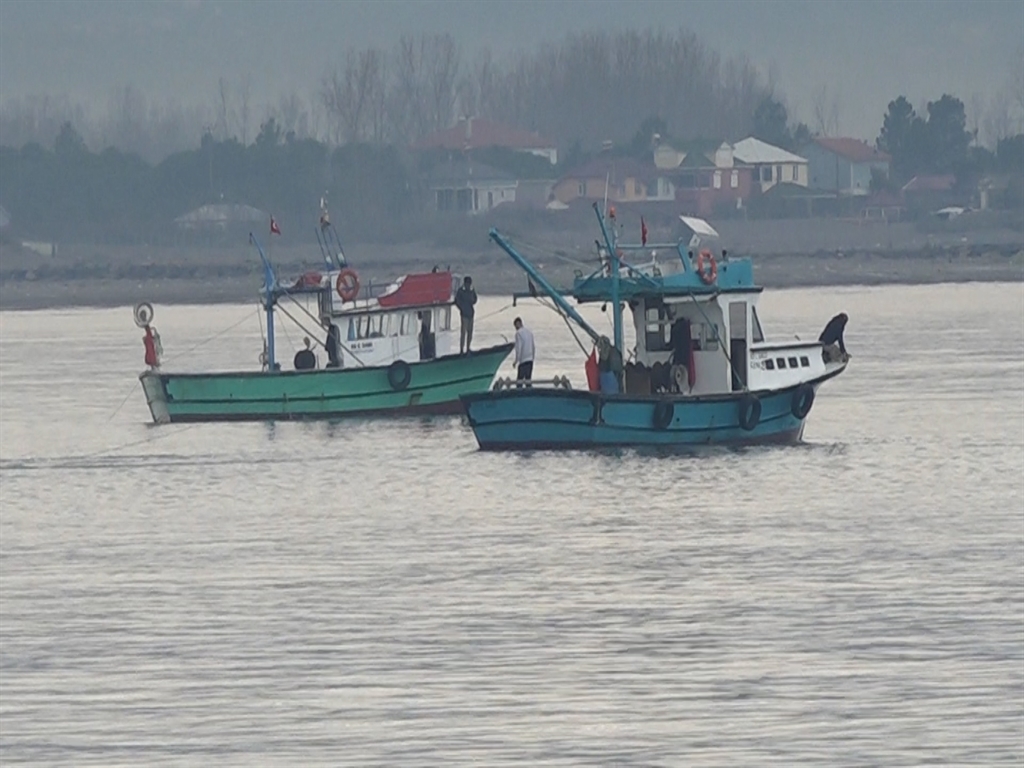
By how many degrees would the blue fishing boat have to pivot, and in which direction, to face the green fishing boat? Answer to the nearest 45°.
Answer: approximately 135° to its left

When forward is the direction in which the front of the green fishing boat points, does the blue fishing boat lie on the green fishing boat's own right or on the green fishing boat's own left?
on the green fishing boat's own right

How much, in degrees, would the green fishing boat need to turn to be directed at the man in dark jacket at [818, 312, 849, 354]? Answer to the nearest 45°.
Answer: approximately 45° to its right

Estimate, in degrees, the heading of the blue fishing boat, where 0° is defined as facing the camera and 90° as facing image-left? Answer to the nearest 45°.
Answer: approximately 270°

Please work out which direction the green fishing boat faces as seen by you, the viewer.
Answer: facing to the right of the viewer

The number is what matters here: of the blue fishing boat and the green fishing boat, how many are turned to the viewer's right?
2
